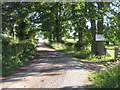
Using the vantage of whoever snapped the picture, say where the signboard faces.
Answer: facing the viewer
